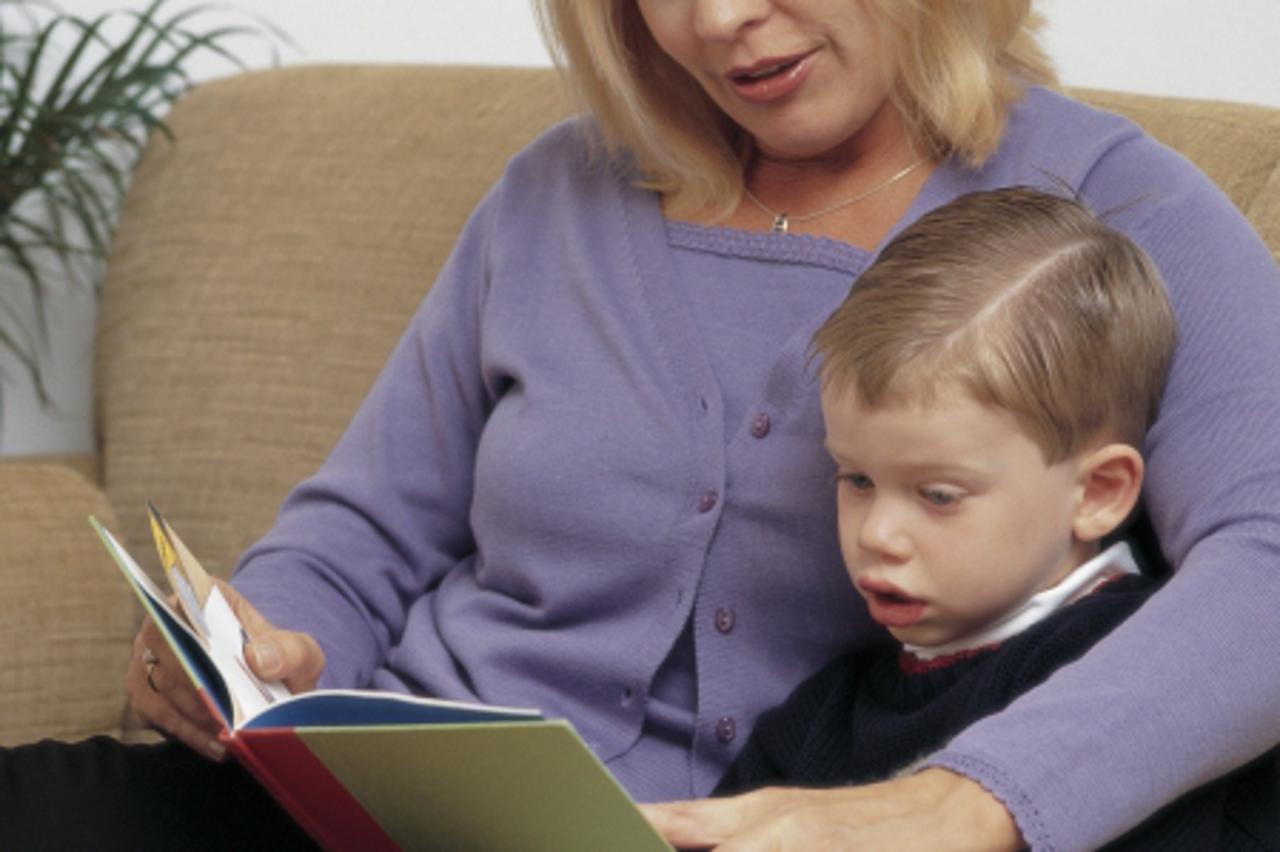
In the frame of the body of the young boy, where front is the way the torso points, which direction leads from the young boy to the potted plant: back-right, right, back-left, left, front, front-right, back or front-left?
right

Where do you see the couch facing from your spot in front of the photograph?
facing the viewer

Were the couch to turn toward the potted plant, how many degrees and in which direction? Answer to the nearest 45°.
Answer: approximately 135° to its right

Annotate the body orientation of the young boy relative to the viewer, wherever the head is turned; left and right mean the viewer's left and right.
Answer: facing the viewer and to the left of the viewer

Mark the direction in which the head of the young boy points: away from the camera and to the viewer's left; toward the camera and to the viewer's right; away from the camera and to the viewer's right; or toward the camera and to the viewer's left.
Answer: toward the camera and to the viewer's left

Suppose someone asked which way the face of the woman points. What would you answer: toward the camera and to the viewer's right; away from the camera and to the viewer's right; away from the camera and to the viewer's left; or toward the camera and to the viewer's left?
toward the camera and to the viewer's left
